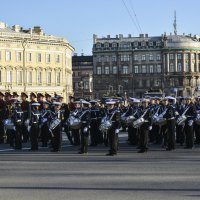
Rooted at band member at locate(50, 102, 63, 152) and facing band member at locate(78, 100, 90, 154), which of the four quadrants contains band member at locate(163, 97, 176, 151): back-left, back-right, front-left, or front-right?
front-left

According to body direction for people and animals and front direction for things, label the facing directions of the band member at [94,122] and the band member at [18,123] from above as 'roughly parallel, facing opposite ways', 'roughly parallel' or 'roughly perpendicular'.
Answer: roughly parallel

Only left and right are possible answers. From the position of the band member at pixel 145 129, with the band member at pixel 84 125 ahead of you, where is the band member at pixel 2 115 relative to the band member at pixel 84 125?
right

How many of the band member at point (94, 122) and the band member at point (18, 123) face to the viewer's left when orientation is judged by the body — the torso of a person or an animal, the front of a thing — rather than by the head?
0

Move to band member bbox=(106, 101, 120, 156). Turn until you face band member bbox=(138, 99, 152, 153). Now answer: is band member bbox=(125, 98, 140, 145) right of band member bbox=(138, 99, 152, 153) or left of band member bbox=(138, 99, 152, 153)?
left

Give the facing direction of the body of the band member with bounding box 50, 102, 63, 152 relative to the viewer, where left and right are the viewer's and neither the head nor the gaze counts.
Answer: facing the viewer and to the left of the viewer

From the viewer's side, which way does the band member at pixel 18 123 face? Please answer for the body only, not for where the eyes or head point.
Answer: toward the camera

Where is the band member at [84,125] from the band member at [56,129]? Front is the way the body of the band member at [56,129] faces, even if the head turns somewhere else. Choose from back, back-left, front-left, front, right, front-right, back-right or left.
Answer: left

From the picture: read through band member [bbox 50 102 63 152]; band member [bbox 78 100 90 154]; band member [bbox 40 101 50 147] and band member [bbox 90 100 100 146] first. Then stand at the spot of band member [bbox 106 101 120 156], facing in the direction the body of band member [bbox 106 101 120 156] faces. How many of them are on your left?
0
